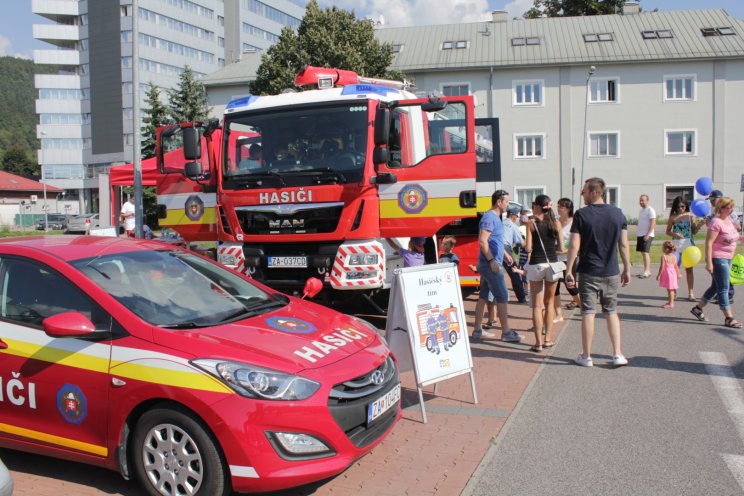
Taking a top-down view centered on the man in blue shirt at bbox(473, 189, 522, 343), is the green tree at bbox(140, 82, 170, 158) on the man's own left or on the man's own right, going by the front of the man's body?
on the man's own left

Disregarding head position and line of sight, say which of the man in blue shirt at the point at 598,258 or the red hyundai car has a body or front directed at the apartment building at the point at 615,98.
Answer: the man in blue shirt

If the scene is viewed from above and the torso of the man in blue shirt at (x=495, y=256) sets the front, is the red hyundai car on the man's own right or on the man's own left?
on the man's own right

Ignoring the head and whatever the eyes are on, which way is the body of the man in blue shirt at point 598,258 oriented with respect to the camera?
away from the camera

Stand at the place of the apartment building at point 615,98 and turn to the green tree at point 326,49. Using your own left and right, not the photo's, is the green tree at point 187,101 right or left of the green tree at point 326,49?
right

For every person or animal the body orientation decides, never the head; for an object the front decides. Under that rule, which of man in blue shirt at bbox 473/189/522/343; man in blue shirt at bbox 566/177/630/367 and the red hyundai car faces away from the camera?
man in blue shirt at bbox 566/177/630/367

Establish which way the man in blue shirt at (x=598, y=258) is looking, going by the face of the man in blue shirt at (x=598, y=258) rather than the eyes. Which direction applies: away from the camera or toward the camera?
away from the camera

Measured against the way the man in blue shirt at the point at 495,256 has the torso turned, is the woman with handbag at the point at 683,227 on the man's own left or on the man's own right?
on the man's own left

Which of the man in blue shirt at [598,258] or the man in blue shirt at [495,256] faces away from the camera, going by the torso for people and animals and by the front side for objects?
the man in blue shirt at [598,258]

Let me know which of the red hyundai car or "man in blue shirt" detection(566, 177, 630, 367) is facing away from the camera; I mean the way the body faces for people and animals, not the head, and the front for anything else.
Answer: the man in blue shirt

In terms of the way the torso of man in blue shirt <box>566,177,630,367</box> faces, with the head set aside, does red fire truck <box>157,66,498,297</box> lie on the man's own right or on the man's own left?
on the man's own left

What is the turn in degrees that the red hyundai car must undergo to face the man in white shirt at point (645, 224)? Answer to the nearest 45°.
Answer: approximately 90° to its left

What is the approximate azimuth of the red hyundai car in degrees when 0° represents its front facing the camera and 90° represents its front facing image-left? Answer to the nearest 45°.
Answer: approximately 315°
